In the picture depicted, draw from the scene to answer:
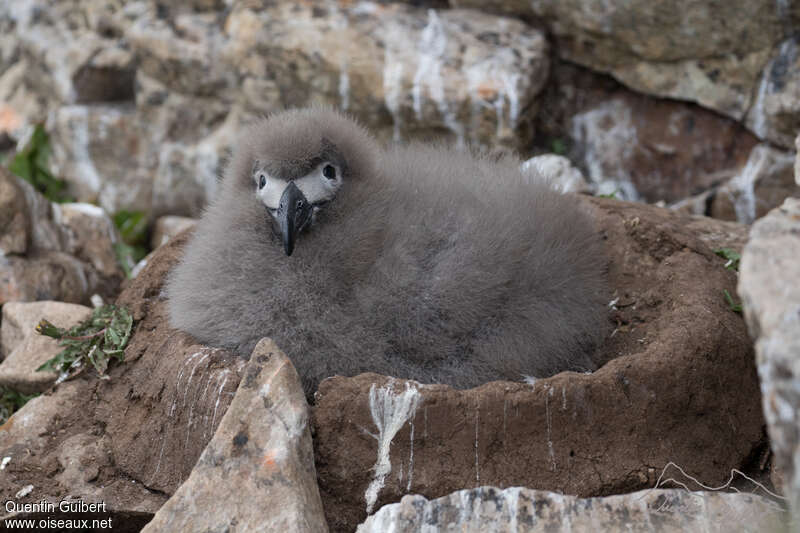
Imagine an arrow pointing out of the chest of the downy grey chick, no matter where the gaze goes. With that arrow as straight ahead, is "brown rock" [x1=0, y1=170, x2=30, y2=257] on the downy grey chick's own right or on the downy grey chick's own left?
on the downy grey chick's own right

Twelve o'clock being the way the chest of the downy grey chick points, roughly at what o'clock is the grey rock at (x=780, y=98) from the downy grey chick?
The grey rock is roughly at 6 o'clock from the downy grey chick.

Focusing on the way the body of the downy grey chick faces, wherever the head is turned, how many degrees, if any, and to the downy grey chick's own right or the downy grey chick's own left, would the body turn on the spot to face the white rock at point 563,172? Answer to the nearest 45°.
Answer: approximately 180°

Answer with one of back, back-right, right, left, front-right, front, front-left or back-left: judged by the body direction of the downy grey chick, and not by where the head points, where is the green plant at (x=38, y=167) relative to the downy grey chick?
right

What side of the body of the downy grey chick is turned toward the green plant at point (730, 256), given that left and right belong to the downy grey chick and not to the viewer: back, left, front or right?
back

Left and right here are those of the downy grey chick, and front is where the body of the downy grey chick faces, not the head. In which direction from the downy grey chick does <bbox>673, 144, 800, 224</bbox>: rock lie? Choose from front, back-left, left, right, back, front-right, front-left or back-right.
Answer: back

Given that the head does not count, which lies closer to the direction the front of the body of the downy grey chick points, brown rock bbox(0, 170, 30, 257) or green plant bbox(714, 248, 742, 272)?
the brown rock
